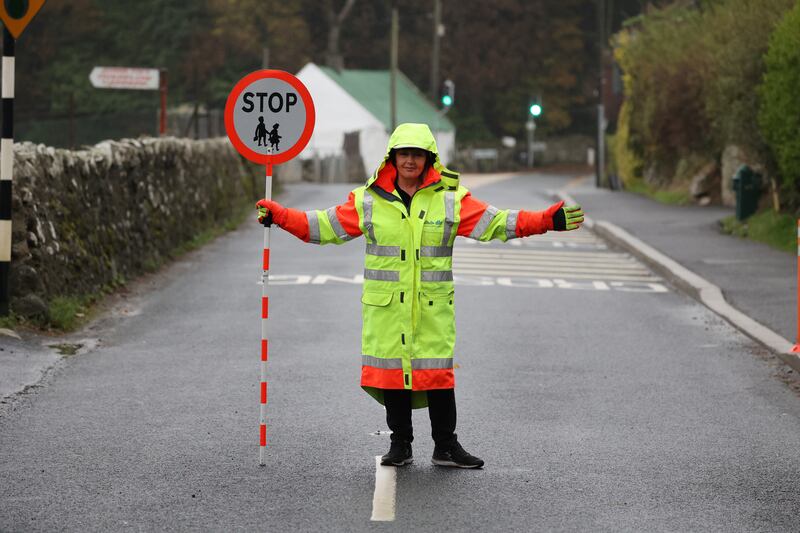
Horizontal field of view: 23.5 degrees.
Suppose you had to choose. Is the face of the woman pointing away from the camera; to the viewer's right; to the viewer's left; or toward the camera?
toward the camera

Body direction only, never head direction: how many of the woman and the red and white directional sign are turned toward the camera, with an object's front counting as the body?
2

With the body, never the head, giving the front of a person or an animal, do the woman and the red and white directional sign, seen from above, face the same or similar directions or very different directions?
same or similar directions

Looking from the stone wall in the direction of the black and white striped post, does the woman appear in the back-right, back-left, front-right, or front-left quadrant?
front-left

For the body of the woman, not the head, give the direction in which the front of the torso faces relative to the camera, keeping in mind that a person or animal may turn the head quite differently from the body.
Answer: toward the camera

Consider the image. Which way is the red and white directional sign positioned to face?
toward the camera

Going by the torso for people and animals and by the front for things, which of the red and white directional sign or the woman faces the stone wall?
the red and white directional sign

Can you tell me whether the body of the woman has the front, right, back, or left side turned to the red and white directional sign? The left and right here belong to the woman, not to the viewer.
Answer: back

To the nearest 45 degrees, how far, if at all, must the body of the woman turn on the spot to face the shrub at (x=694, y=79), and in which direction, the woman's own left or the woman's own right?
approximately 180°

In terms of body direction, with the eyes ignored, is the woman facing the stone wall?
no

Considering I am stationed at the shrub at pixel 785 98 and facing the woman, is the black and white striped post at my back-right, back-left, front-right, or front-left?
front-right

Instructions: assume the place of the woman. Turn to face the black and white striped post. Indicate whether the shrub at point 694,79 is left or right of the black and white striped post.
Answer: right

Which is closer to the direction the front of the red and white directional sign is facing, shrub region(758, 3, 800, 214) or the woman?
the woman
